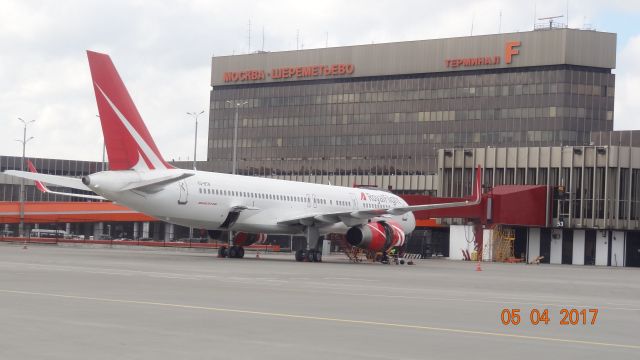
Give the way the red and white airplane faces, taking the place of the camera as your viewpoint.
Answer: facing away from the viewer and to the right of the viewer
